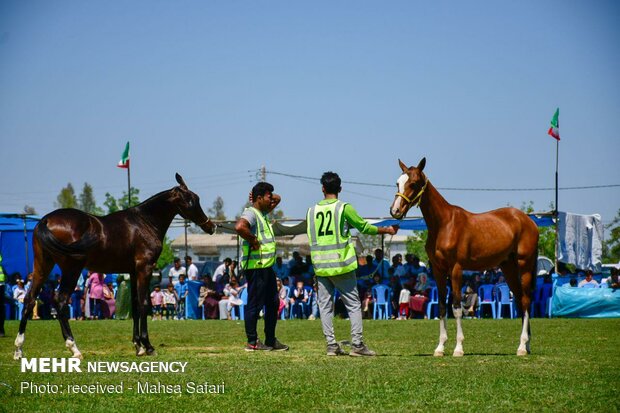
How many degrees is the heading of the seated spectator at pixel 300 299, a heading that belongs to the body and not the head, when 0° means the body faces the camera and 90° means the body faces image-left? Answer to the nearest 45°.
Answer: approximately 0°

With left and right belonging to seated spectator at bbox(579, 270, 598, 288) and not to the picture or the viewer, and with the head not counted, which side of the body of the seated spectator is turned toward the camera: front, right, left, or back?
front

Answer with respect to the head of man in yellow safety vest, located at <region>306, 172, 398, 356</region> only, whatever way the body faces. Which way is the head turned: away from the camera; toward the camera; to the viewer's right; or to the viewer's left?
away from the camera

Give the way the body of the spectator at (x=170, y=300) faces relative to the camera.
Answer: toward the camera

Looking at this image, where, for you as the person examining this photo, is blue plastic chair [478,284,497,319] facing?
facing the viewer

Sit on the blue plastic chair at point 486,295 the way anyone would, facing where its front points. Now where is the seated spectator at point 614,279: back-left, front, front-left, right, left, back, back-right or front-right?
left

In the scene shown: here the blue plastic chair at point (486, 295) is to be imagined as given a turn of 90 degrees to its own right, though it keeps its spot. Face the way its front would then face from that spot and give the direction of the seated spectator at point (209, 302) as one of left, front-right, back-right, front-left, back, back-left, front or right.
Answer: front

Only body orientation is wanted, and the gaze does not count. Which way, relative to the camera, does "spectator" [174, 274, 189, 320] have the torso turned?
toward the camera

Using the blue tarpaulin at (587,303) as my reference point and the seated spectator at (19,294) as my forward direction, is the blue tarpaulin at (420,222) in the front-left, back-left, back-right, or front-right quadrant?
front-right

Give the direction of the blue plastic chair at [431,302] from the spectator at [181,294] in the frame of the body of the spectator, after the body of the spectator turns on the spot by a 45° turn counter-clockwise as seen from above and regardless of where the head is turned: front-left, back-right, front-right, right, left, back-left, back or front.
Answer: front
